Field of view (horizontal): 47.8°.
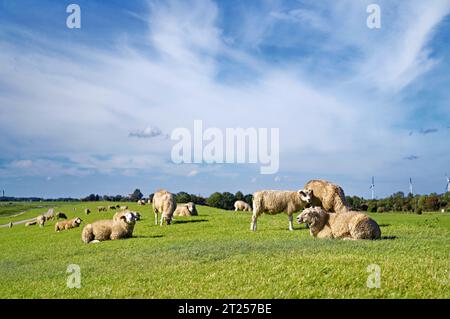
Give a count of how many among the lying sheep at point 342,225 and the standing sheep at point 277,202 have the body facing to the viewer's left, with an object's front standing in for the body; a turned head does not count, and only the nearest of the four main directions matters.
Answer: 1

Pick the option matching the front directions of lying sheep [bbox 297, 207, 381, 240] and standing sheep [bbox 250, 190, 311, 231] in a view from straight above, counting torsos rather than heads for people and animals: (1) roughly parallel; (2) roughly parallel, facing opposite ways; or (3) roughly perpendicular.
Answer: roughly parallel, facing opposite ways

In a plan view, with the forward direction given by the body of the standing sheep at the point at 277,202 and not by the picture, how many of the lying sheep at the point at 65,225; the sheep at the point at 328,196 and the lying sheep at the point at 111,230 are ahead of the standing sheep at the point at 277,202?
1

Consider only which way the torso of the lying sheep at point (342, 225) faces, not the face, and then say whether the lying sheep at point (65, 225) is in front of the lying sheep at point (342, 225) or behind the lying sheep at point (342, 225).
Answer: in front

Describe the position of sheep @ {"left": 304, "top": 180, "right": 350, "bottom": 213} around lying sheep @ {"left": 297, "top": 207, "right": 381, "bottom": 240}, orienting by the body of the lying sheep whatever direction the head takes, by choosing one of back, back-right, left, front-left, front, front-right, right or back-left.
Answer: right

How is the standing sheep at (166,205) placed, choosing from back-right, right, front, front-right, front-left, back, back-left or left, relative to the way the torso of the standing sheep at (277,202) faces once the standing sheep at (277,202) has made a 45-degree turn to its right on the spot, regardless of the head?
back

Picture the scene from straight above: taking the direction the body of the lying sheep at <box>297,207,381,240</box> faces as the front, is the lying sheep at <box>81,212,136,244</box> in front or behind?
in front

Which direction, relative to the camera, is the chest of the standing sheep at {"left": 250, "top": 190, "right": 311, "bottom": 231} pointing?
to the viewer's right

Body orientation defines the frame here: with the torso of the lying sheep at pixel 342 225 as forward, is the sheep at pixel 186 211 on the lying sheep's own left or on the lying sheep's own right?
on the lying sheep's own right

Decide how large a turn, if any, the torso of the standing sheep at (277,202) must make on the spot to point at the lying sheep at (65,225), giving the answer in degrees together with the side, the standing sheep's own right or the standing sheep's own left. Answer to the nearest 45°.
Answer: approximately 135° to the standing sheep's own left

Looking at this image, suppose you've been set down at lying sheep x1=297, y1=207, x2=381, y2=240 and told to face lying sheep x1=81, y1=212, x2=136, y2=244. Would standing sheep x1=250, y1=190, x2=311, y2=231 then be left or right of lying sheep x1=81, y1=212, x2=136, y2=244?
right

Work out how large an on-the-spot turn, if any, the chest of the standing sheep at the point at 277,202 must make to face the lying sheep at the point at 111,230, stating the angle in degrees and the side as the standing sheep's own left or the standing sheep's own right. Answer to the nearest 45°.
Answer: approximately 180°

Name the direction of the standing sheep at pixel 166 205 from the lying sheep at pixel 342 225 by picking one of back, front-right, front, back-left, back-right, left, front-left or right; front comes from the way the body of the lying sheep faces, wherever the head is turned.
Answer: front-right

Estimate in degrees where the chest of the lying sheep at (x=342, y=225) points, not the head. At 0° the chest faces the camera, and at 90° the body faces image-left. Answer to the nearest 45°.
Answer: approximately 90°
